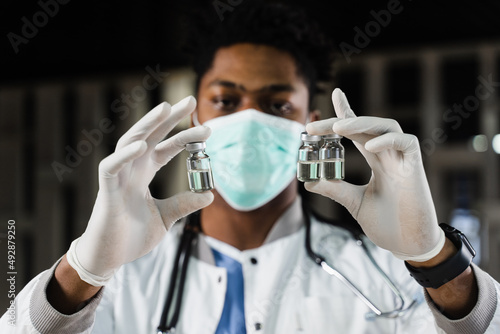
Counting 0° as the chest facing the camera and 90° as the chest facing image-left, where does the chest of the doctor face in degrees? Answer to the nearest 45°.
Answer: approximately 0°
